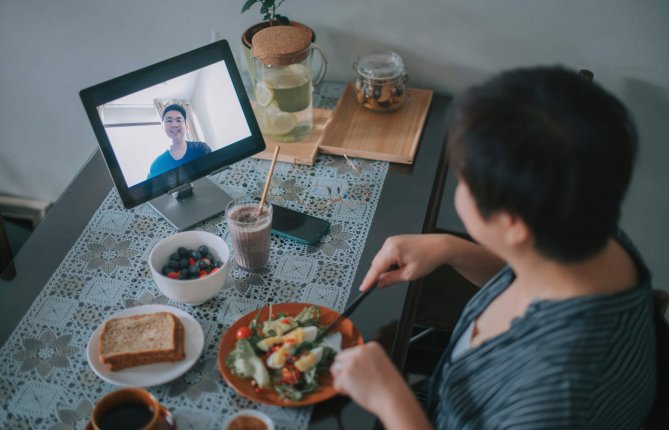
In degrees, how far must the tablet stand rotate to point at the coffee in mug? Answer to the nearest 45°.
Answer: approximately 45° to its right

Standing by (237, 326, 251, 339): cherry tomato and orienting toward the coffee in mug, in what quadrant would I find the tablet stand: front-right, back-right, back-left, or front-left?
back-right

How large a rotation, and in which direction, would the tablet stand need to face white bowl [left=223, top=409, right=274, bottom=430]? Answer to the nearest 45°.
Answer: approximately 45° to its right

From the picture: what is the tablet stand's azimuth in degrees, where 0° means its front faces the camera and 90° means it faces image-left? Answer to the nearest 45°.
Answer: approximately 315°
